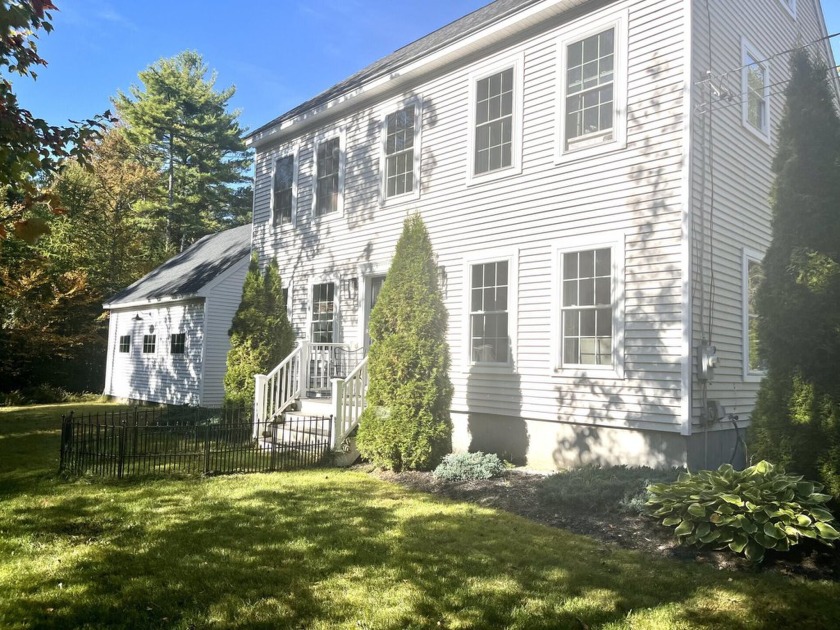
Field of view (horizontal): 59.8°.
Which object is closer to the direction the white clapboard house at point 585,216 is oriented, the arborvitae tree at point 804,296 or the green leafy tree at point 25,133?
the green leafy tree

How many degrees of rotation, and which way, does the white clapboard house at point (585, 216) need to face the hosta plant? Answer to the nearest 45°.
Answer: approximately 45° to its left

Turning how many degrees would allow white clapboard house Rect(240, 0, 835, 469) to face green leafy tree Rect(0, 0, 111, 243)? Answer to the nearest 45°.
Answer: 0° — it already faces it

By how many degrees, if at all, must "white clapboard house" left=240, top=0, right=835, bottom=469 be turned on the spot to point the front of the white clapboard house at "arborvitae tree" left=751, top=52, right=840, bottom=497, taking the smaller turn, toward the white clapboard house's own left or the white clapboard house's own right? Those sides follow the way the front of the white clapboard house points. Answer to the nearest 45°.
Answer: approximately 90° to the white clapboard house's own left

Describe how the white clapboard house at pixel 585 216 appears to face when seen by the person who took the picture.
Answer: facing the viewer and to the left of the viewer

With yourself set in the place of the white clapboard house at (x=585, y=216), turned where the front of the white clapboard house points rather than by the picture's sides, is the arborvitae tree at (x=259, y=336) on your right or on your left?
on your right

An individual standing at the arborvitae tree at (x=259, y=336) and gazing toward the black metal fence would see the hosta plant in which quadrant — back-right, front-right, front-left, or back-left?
front-left

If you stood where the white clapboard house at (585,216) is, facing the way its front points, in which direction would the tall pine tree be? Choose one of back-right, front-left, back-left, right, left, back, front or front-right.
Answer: right

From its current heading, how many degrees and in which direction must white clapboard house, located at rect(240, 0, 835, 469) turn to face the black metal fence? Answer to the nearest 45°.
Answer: approximately 45° to its right

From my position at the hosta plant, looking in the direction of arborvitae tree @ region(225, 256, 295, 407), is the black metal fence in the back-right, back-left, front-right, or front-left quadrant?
front-left

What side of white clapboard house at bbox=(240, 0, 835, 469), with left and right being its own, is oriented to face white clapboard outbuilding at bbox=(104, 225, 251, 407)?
right
